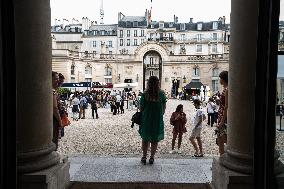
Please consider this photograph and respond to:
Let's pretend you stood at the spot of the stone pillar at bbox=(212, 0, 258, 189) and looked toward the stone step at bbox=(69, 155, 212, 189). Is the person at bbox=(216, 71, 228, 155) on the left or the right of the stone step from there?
right

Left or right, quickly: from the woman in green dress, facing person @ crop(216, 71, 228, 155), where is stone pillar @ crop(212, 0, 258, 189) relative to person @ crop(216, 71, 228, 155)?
right

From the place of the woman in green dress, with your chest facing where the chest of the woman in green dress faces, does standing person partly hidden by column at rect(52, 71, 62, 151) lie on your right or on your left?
on your left

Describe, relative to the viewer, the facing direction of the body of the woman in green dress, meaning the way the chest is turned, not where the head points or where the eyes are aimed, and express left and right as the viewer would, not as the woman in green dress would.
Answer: facing away from the viewer
